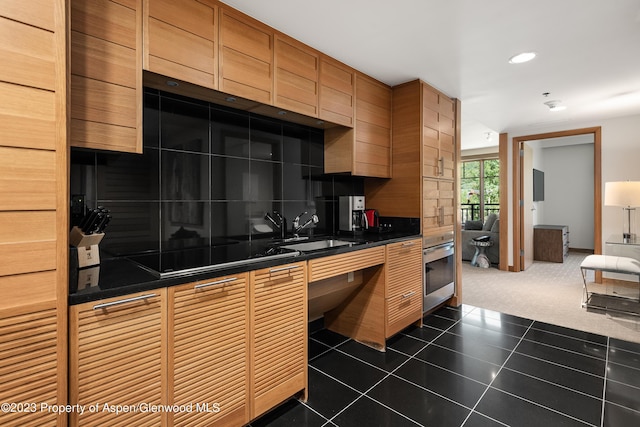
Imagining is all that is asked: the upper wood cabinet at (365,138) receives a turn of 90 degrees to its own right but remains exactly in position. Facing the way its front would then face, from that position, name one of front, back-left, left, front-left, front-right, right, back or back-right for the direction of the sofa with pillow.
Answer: back

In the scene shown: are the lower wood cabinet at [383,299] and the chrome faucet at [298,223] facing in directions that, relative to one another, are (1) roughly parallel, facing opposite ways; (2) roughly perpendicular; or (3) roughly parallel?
roughly parallel

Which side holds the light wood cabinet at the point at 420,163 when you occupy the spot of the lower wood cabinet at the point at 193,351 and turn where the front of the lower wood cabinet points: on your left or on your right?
on your left

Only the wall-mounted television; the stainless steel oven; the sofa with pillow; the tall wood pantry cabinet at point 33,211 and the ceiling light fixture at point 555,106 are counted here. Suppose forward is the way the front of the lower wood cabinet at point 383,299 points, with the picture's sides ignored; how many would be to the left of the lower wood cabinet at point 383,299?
4

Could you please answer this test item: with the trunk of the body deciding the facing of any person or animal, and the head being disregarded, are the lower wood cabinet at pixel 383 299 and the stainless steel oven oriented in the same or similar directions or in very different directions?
same or similar directions

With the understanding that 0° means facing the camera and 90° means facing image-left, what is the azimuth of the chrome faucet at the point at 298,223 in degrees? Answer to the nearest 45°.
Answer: approximately 315°

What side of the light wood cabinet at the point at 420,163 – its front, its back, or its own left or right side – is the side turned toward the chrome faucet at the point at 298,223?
right

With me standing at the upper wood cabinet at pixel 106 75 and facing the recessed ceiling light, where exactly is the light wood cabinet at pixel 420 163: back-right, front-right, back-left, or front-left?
front-left

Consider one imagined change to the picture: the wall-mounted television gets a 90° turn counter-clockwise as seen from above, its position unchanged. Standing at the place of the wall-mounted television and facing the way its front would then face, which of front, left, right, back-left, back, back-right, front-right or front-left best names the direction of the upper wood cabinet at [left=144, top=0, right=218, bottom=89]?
back

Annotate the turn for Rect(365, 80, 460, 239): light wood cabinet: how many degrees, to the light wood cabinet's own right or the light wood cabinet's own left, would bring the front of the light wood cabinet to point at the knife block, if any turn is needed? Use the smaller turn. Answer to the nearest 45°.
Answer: approximately 90° to the light wood cabinet's own right

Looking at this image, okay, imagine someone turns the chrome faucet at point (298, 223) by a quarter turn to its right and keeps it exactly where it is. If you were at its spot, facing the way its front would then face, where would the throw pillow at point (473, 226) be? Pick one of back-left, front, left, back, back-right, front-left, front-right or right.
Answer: back

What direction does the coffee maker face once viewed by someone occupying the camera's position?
facing the viewer and to the right of the viewer
